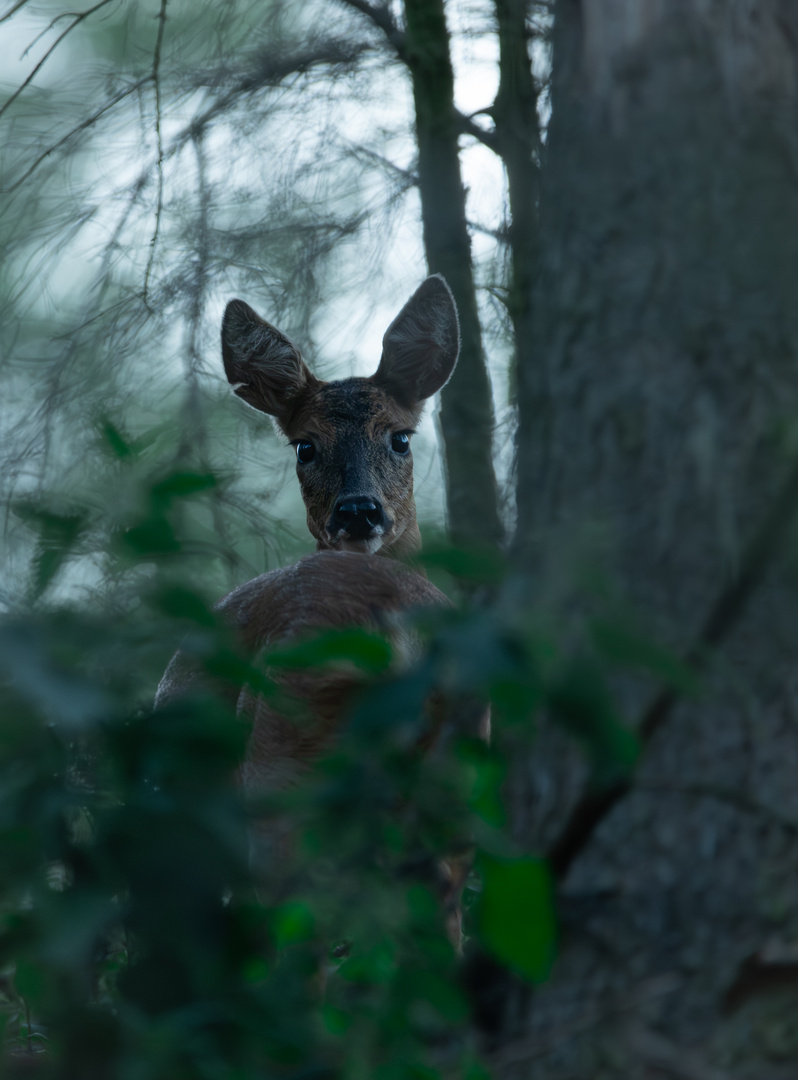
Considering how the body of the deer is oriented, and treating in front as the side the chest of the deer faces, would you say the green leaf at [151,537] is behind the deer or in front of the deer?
behind

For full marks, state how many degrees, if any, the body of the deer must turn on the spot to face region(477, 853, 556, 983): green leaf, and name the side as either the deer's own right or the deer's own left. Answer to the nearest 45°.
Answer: approximately 135° to the deer's own right

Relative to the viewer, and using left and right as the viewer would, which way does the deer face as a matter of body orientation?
facing away from the viewer and to the right of the viewer

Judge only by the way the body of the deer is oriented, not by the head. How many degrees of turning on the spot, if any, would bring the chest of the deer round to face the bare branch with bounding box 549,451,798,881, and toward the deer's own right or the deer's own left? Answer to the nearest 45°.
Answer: approximately 135° to the deer's own right
